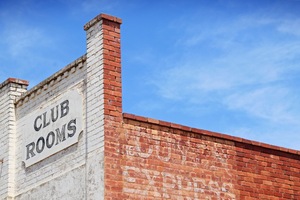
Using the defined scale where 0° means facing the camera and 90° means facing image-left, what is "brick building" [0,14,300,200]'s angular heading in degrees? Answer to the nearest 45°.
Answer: approximately 45°
